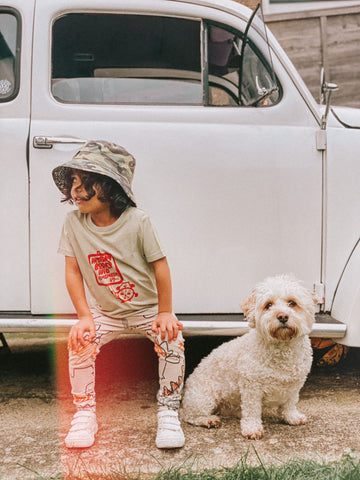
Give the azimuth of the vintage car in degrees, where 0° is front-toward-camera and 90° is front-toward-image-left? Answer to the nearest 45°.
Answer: approximately 270°

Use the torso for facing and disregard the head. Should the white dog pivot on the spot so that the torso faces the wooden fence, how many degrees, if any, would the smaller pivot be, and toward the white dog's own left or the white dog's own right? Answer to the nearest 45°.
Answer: approximately 135° to the white dog's own left

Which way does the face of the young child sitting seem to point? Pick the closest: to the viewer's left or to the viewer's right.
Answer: to the viewer's left

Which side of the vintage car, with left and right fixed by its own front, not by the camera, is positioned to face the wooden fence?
left
